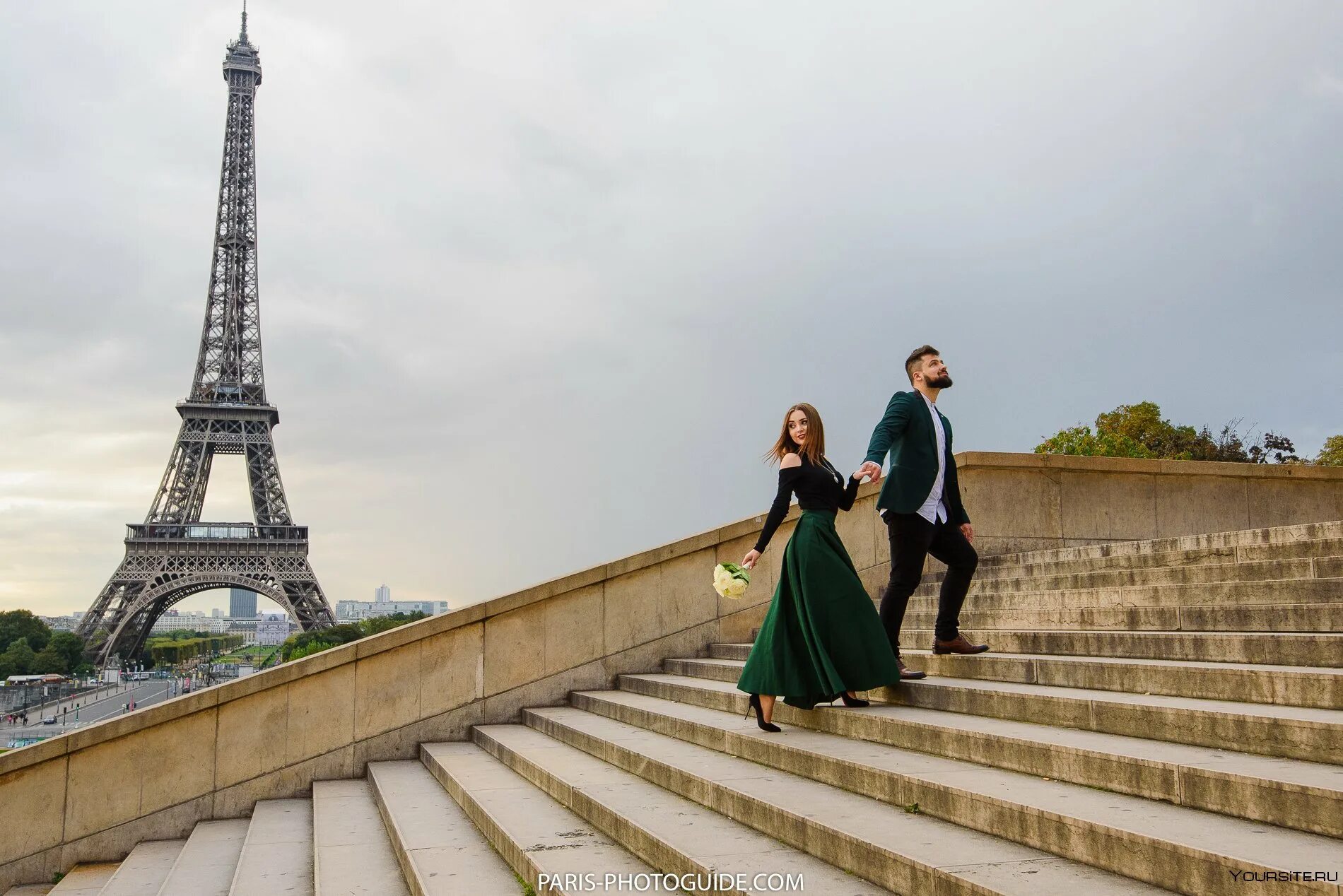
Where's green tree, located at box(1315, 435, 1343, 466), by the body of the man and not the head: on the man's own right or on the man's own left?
on the man's own left

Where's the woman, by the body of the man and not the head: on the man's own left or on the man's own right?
on the man's own right

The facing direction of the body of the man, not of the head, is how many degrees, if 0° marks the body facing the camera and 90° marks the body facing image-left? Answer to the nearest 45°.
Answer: approximately 315°

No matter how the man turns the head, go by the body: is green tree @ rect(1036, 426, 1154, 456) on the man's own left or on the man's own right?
on the man's own left
